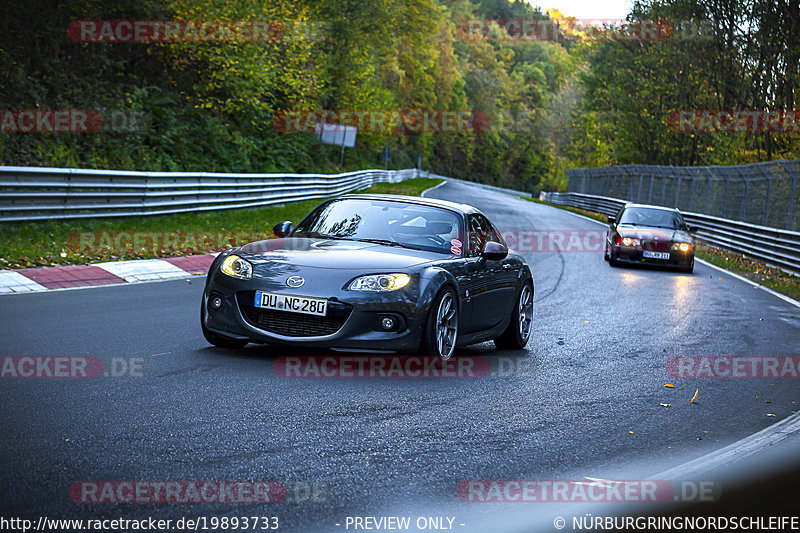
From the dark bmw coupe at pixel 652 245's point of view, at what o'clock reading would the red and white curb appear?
The red and white curb is roughly at 1 o'clock from the dark bmw coupe.

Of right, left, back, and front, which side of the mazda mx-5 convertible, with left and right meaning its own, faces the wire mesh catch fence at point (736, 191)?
back

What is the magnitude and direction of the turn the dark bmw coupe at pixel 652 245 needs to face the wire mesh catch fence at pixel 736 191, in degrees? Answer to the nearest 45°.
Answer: approximately 180°

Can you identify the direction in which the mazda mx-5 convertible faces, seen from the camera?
facing the viewer and to the left of the viewer

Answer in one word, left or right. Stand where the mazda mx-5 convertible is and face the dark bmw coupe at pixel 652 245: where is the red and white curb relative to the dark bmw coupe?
left

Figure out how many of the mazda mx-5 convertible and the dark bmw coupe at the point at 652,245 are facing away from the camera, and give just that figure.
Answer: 0

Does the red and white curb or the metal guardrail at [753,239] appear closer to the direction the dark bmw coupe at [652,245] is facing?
the red and white curb

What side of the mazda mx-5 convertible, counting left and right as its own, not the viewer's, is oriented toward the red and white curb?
right

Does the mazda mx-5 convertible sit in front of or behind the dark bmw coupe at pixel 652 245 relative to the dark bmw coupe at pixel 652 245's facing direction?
in front

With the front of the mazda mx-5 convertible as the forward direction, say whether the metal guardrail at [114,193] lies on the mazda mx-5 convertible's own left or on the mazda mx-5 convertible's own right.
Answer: on the mazda mx-5 convertible's own right

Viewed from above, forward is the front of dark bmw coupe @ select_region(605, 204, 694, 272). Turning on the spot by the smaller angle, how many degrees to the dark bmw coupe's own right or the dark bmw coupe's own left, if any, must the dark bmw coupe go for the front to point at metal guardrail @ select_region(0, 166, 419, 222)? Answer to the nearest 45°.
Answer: approximately 45° to the dark bmw coupe's own right
